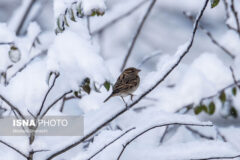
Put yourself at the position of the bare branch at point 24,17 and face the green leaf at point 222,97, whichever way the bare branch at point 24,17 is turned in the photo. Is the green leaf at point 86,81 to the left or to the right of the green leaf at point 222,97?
right

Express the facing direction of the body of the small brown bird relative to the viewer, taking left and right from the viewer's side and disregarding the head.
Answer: facing to the right of the viewer

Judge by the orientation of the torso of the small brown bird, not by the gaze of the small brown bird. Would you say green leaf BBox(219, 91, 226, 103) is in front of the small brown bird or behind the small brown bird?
in front

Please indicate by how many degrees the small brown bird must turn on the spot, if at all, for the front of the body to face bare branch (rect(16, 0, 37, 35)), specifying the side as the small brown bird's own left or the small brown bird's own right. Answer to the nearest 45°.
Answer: approximately 135° to the small brown bird's own left
